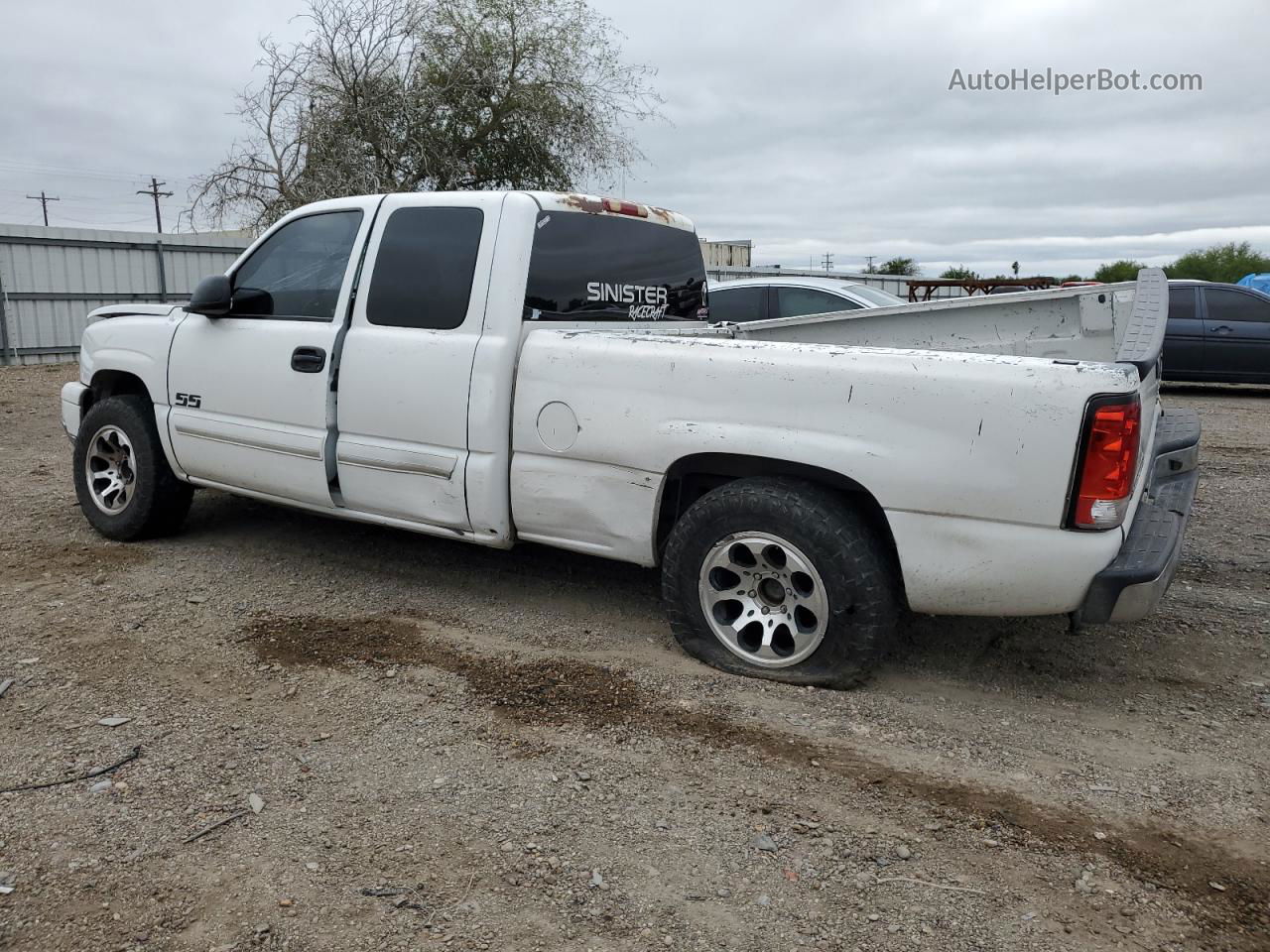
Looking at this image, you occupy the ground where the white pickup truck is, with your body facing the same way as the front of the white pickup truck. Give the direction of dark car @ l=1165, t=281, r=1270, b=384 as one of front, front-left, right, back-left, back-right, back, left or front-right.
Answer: right

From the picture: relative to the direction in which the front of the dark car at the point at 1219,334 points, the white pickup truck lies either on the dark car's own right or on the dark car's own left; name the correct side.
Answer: on the dark car's own right

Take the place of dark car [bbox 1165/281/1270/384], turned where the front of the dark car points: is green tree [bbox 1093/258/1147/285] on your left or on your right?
on your left

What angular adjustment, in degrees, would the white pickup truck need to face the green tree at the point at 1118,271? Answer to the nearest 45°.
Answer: approximately 90° to its right

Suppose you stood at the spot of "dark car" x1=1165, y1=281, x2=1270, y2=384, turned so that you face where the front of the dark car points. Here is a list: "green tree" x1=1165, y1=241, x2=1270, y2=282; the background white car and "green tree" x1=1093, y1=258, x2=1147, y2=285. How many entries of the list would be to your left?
2

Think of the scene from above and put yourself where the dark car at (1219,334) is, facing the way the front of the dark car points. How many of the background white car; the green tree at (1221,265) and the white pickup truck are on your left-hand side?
1

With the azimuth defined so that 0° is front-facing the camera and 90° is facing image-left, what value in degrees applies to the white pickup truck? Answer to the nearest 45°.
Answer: approximately 135°

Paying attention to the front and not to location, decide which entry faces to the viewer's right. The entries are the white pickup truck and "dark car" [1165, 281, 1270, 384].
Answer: the dark car

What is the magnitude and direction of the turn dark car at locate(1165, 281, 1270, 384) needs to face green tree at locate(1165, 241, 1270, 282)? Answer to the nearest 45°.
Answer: approximately 90° to its left

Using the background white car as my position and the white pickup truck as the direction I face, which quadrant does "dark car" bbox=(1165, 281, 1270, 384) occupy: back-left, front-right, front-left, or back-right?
back-left

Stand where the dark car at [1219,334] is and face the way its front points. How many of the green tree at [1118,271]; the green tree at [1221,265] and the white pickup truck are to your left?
2

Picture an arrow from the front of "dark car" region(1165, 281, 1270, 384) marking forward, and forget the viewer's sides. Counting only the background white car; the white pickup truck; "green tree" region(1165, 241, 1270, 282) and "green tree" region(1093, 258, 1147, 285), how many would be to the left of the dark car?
2
